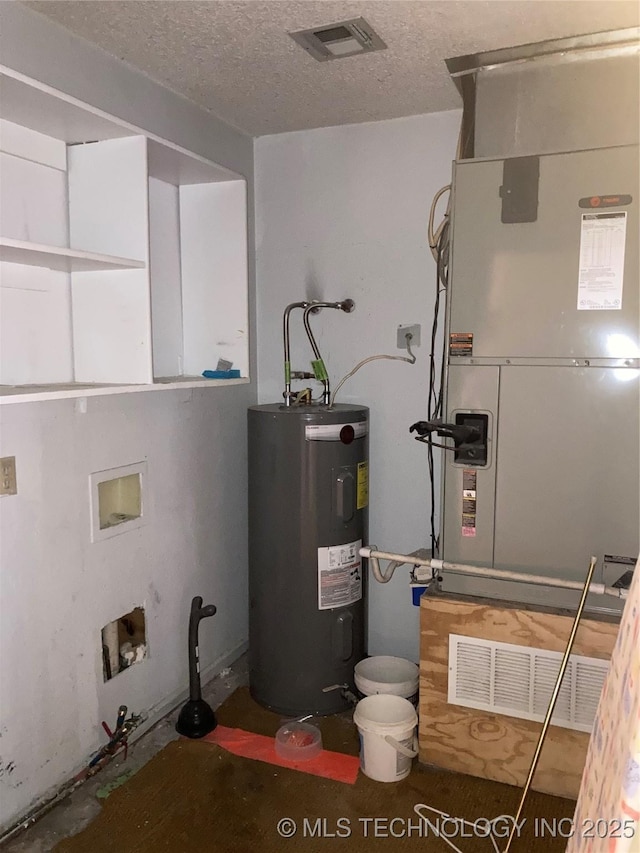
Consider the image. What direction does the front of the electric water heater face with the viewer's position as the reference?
facing the viewer and to the right of the viewer

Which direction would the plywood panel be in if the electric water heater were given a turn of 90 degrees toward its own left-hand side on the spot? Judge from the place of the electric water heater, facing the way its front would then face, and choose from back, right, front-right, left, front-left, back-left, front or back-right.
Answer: right
